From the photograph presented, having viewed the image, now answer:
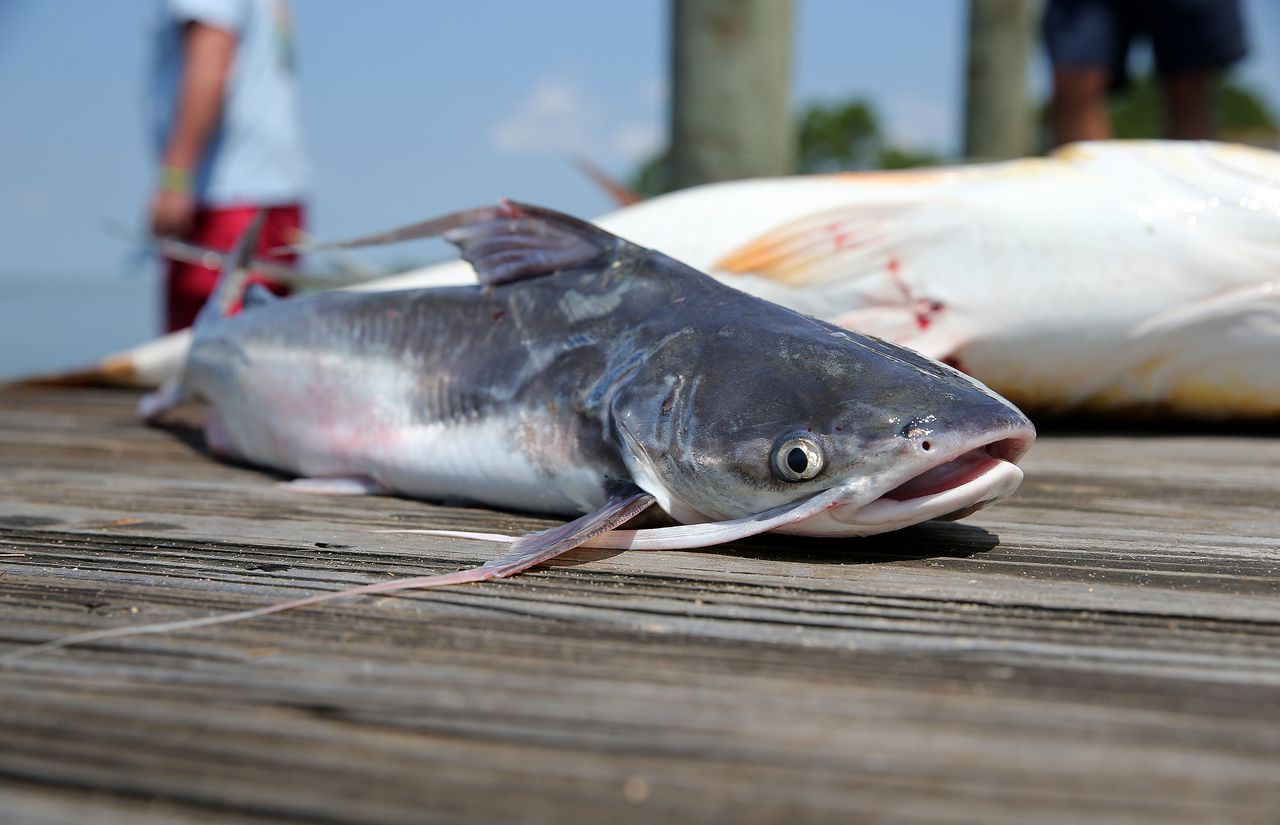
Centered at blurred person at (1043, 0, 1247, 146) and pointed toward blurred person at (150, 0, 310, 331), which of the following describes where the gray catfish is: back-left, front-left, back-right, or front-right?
front-left

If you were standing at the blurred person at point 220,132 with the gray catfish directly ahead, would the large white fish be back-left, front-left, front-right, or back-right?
front-left

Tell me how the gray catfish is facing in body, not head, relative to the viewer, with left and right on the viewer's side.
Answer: facing the viewer and to the right of the viewer

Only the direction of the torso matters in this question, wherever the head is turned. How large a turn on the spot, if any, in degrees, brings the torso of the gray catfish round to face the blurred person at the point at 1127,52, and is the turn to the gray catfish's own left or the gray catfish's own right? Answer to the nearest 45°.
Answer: approximately 90° to the gray catfish's own left

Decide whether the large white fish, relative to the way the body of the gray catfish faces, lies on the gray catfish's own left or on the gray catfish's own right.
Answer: on the gray catfish's own left

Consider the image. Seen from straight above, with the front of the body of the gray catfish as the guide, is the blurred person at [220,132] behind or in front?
behind

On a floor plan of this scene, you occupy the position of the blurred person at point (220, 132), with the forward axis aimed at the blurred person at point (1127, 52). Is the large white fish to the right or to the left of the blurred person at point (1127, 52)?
right

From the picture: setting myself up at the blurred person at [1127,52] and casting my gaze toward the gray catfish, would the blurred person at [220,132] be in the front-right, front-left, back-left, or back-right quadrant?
front-right
